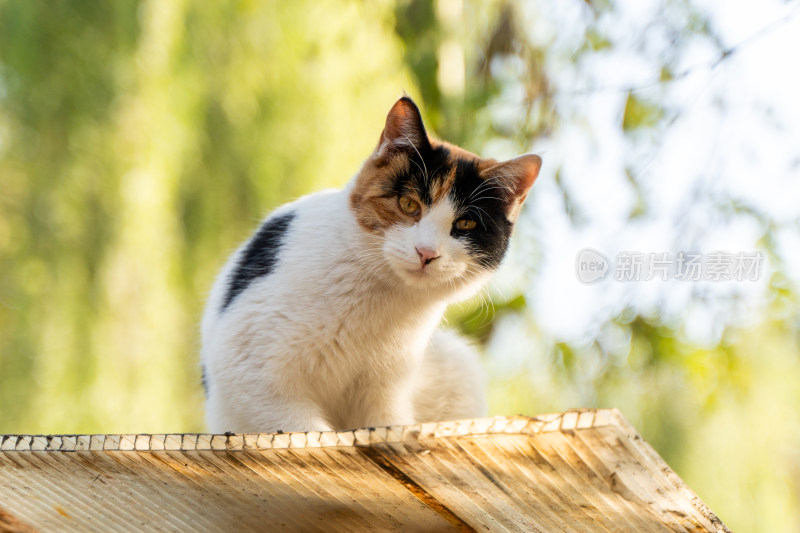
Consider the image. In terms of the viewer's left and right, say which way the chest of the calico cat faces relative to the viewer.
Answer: facing the viewer and to the right of the viewer
